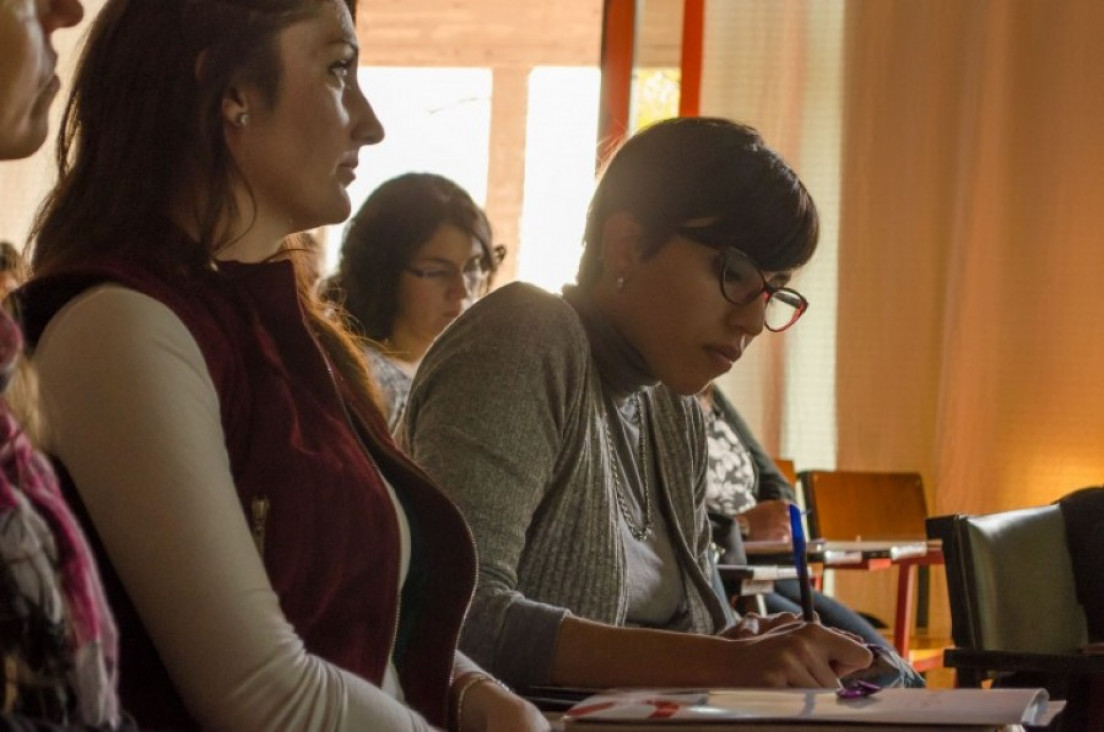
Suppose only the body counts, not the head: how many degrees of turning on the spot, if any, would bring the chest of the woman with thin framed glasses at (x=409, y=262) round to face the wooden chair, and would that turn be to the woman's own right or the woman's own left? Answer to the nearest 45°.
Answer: approximately 90° to the woman's own left

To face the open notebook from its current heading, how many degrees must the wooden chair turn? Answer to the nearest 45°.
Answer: approximately 45° to its right

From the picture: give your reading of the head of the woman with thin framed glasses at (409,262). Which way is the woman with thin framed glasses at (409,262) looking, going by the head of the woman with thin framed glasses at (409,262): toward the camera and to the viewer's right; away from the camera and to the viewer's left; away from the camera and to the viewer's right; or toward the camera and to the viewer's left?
toward the camera and to the viewer's right

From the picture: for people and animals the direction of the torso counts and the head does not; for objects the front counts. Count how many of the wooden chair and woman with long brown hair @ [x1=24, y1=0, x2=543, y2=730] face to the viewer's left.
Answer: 0

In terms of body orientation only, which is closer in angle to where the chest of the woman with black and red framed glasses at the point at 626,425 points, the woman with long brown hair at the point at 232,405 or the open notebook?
the open notebook

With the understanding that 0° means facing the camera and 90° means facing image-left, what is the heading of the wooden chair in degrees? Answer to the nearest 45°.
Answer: approximately 315°

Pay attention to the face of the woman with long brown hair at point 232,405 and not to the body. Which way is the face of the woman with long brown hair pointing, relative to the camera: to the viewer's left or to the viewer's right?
to the viewer's right

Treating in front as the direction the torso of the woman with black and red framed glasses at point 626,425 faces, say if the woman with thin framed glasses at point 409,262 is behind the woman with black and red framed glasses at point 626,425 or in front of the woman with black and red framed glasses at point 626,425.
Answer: behind

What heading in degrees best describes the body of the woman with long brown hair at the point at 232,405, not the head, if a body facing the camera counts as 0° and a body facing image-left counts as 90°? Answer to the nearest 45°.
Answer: approximately 270°
